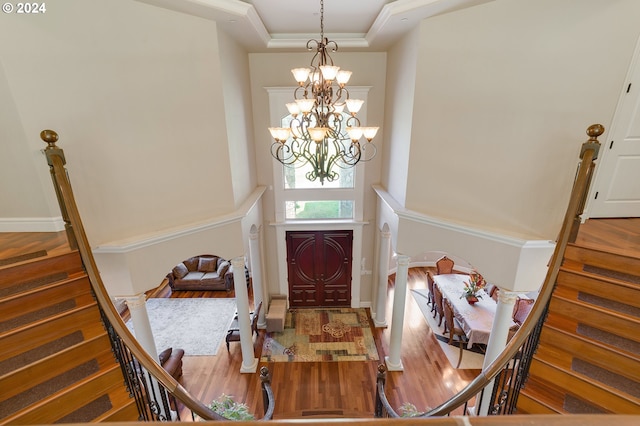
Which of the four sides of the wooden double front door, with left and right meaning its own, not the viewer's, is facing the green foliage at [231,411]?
front

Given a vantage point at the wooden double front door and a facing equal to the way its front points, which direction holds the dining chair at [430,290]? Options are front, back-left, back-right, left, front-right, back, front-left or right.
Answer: left

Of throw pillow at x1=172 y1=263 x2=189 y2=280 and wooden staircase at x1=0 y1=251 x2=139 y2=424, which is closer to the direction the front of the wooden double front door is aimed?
the wooden staircase

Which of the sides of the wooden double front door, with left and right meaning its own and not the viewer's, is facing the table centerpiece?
left

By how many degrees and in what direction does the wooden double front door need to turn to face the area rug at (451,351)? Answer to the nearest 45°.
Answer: approximately 45° to its left

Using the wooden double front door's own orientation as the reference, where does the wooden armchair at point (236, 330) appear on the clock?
The wooden armchair is roughly at 2 o'clock from the wooden double front door.

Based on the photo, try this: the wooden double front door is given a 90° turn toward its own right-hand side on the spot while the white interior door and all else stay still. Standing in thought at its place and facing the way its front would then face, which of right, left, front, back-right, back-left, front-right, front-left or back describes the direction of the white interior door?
back-left

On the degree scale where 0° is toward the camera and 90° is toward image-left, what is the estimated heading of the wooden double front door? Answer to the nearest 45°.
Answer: approximately 0°

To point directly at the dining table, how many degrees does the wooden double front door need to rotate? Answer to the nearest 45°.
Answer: approximately 90° to its left

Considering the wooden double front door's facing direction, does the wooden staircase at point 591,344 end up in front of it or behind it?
in front

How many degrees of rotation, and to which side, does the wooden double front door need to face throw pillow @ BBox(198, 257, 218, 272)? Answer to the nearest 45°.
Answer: approximately 135° to its right
